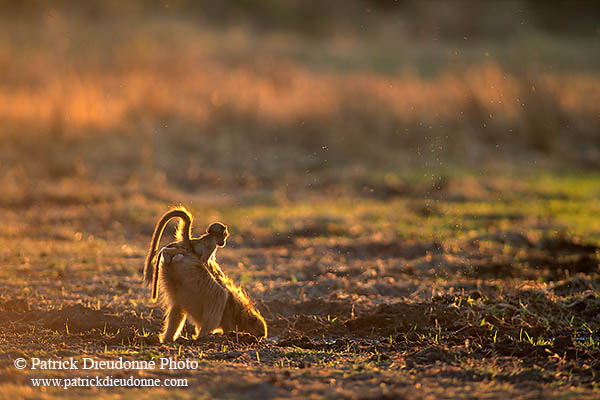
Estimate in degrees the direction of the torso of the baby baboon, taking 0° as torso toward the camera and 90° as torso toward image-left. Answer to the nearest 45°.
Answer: approximately 270°
